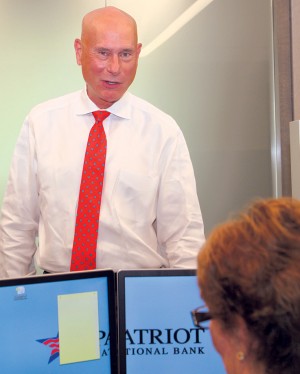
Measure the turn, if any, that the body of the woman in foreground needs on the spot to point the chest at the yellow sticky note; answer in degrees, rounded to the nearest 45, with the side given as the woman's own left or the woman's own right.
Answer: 0° — they already face it

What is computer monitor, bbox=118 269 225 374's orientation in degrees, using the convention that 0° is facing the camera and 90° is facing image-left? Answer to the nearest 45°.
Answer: approximately 0°

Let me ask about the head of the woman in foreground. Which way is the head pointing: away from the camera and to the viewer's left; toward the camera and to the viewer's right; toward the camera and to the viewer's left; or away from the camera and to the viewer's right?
away from the camera and to the viewer's left

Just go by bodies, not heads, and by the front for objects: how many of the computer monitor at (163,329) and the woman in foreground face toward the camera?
1

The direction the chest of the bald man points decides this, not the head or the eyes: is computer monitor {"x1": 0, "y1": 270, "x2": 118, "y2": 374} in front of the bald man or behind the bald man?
in front

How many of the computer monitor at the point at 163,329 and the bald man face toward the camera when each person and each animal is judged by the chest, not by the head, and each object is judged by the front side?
2

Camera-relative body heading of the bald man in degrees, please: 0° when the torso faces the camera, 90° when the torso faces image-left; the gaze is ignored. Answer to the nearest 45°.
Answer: approximately 0°
